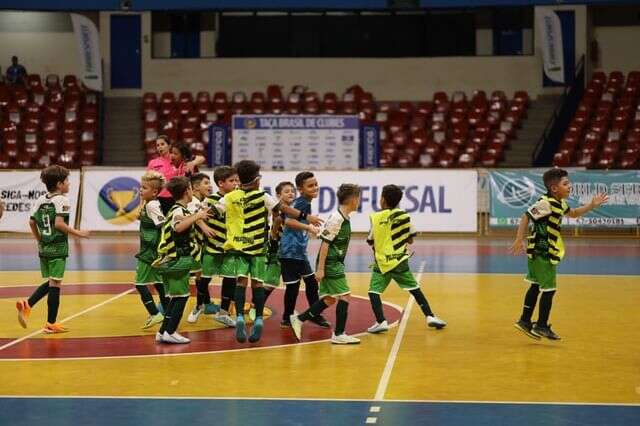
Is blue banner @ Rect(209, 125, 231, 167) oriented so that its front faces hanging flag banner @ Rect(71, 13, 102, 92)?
no

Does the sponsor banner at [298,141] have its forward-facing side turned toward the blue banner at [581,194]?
no

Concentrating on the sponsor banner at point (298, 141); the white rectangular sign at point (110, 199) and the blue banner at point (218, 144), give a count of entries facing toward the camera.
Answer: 3

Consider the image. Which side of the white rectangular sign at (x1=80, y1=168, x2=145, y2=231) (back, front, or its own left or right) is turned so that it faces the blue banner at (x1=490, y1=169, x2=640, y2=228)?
left

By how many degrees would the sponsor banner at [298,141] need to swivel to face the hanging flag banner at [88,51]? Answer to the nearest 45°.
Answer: approximately 135° to its right

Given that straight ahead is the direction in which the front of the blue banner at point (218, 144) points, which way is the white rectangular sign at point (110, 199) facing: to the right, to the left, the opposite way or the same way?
the same way

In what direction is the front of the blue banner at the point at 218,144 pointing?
toward the camera

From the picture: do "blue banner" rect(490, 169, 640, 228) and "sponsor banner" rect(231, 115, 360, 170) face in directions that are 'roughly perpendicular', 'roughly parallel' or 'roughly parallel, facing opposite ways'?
roughly parallel

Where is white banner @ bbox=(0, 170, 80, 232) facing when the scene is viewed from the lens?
facing the viewer

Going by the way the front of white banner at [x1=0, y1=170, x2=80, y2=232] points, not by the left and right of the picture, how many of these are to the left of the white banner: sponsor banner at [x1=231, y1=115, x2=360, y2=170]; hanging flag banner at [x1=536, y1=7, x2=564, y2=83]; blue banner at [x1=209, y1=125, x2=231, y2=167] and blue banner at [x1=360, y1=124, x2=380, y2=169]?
4

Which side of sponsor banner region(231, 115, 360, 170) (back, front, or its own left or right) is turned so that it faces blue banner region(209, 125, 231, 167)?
right

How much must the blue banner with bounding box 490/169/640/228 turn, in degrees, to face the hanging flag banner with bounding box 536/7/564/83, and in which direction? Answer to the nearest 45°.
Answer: approximately 180°

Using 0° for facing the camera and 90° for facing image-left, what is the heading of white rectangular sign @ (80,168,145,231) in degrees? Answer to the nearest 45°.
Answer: approximately 0°

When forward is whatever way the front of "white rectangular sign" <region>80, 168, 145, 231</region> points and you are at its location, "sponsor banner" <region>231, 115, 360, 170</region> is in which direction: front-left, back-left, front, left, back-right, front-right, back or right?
left

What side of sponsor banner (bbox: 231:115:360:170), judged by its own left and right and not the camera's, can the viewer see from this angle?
front

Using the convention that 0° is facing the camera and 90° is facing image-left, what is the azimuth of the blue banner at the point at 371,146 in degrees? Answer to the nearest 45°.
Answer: approximately 0°

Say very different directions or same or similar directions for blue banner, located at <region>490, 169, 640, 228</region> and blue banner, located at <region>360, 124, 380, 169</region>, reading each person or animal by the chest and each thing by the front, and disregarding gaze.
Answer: same or similar directions

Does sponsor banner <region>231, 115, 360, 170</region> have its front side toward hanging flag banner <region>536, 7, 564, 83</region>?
no
